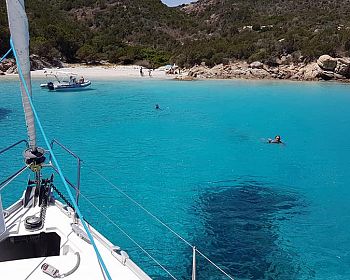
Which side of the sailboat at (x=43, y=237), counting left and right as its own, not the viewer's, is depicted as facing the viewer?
back
